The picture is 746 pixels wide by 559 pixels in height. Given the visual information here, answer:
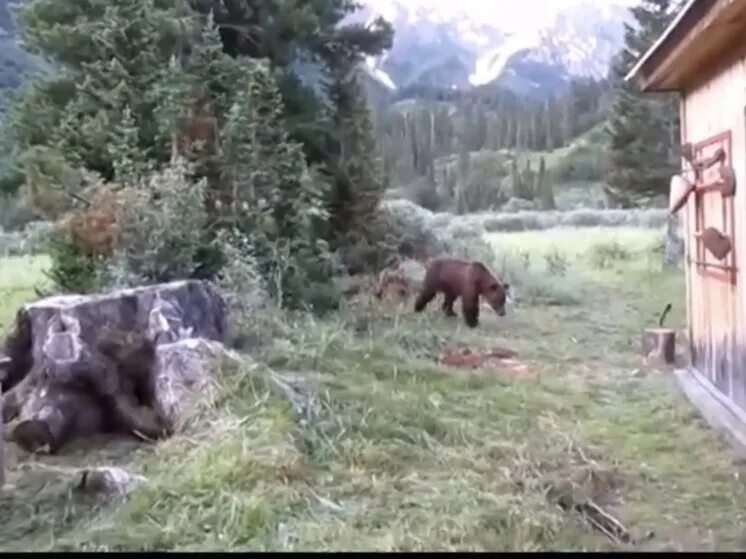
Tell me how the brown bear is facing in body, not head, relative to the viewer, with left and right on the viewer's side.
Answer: facing the viewer and to the right of the viewer

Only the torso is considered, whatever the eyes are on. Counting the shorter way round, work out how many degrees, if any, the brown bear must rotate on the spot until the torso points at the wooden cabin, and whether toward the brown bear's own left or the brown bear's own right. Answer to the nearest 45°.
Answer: approximately 45° to the brown bear's own right

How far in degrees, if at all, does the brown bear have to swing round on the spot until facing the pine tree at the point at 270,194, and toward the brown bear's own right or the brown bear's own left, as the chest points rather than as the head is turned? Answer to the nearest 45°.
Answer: approximately 135° to the brown bear's own right

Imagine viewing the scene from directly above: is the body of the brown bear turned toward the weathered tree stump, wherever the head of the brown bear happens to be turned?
no

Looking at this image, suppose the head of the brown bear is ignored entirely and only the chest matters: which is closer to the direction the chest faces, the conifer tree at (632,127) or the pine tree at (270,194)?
the conifer tree
